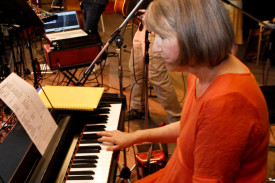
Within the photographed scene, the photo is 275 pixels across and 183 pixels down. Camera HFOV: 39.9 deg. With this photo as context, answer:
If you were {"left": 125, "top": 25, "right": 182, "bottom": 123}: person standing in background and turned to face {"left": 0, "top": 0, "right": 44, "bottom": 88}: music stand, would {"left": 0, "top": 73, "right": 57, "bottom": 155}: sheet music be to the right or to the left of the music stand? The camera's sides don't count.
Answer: left

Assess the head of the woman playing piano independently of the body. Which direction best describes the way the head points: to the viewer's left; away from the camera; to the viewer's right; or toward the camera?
to the viewer's left

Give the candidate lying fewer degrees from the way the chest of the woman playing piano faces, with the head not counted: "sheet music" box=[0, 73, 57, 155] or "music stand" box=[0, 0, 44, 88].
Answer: the sheet music

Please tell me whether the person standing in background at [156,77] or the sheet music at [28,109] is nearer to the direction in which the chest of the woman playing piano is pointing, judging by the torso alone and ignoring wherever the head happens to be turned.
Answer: the sheet music

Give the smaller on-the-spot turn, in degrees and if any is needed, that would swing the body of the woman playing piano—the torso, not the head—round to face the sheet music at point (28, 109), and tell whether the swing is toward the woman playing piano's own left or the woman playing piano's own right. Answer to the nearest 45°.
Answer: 0° — they already face it

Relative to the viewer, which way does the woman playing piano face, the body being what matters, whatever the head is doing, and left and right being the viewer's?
facing to the left of the viewer

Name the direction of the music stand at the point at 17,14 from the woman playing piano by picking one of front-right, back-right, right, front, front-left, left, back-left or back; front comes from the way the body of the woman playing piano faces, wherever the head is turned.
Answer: front-right

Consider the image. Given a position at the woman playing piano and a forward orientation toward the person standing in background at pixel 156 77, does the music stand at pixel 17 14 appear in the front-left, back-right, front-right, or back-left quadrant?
front-left
